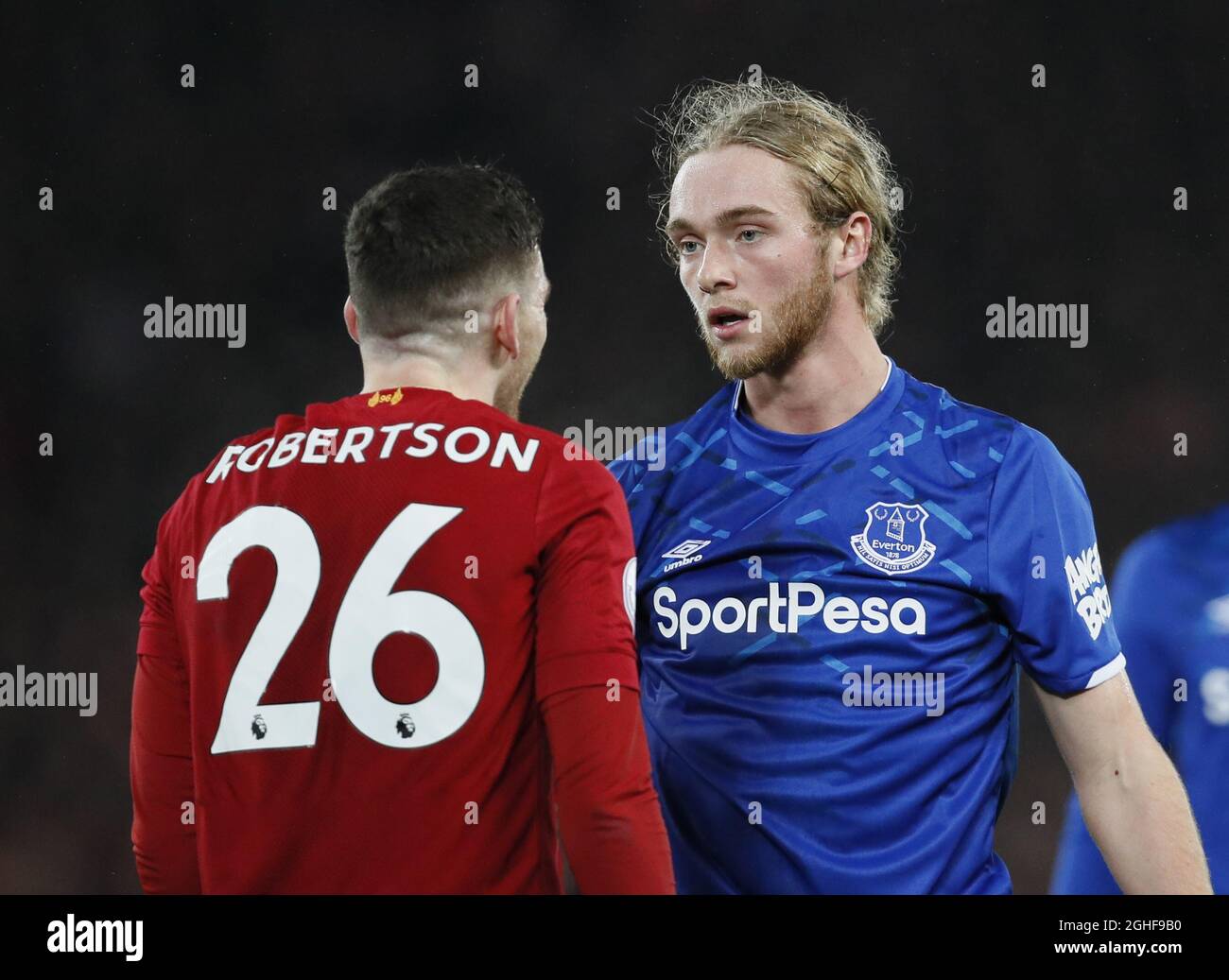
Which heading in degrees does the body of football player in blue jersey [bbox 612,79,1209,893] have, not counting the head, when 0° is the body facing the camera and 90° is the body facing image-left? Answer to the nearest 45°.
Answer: approximately 45°

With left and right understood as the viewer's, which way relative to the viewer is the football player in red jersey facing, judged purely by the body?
facing away from the viewer and to the right of the viewer

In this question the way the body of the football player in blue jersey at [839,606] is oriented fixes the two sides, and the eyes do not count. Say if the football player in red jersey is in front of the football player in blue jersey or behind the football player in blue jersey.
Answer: in front

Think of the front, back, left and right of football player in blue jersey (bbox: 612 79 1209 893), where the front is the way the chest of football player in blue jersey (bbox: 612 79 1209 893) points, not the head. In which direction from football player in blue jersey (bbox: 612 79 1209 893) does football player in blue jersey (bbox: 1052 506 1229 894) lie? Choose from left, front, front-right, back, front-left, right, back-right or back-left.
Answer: back

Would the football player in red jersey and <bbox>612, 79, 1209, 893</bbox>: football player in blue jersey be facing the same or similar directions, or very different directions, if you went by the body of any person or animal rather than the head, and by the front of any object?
very different directions

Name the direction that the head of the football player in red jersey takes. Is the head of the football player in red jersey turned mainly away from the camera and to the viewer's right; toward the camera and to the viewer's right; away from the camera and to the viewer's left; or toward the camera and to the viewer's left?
away from the camera and to the viewer's right

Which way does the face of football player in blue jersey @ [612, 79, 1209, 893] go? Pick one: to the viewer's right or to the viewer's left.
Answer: to the viewer's left
